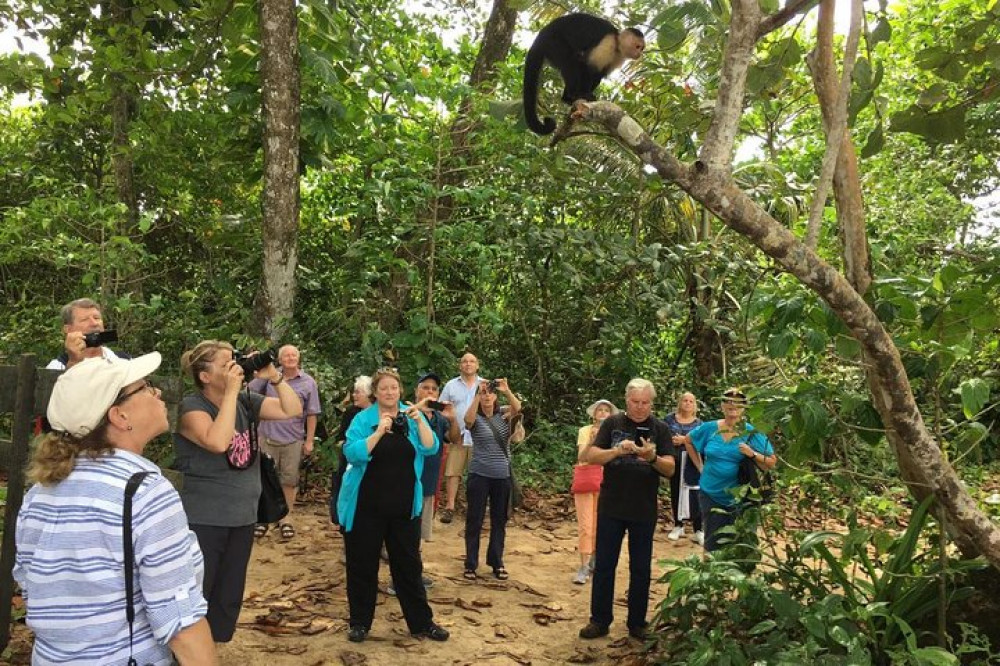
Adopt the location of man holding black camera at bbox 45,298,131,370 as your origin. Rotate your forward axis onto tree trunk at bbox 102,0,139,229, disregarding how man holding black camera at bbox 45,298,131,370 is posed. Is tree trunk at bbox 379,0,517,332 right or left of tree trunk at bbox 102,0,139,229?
right

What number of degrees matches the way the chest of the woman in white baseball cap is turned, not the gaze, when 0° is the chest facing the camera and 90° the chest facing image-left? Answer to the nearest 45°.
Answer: approximately 225°

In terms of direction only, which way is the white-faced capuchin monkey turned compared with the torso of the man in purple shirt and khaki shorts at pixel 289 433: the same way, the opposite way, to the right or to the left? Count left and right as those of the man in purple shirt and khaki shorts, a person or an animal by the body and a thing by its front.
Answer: to the left

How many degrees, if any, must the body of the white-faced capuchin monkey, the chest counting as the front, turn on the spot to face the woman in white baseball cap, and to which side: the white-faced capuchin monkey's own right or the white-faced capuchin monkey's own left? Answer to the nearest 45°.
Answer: approximately 90° to the white-faced capuchin monkey's own right

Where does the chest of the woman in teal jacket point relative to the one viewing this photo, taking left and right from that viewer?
facing the viewer

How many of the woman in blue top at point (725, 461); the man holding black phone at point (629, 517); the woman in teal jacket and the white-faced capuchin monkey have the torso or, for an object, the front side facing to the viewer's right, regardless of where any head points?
1

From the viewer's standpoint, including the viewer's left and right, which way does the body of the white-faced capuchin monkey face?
facing to the right of the viewer

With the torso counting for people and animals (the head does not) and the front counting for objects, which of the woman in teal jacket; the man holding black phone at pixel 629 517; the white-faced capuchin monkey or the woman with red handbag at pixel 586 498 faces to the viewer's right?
the white-faced capuchin monkey

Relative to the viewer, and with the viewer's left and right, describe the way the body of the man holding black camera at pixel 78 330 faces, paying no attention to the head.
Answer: facing the viewer and to the right of the viewer

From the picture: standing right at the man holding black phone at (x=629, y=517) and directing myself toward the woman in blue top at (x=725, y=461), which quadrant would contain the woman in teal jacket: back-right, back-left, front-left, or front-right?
back-left

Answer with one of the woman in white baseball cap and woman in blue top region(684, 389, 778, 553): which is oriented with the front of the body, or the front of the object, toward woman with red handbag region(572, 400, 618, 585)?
the woman in white baseball cap

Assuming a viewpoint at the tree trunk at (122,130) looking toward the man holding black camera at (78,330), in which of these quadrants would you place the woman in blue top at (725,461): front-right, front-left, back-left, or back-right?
front-left
